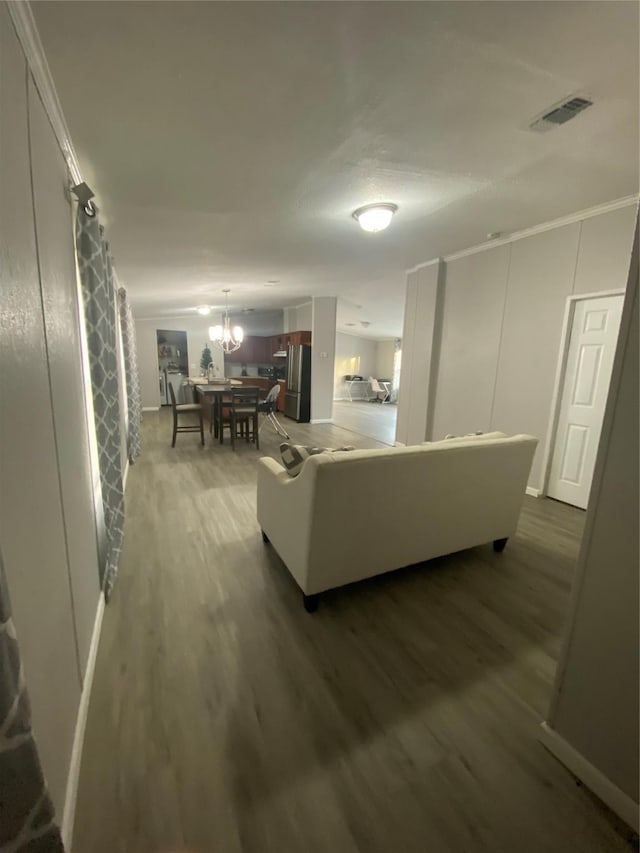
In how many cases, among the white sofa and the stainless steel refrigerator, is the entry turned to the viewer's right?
0

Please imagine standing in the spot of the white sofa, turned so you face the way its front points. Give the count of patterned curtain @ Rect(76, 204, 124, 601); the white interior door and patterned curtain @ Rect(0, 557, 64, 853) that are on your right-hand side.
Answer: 1

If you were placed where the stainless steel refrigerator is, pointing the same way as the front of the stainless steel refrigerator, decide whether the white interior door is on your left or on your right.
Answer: on your left

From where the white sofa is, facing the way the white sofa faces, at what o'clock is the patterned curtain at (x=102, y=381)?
The patterned curtain is roughly at 10 o'clock from the white sofa.

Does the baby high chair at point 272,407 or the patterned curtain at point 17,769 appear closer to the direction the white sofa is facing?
the baby high chair

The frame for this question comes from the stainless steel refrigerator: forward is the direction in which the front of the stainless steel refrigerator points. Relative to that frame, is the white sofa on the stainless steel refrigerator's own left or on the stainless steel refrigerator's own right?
on the stainless steel refrigerator's own left

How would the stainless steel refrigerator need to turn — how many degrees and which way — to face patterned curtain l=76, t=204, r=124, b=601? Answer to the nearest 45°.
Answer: approximately 45° to its left

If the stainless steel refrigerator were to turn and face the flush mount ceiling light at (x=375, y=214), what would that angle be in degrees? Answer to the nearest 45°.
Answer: approximately 45° to its left

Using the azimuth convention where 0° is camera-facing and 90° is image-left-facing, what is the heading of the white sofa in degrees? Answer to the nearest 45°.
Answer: approximately 135°

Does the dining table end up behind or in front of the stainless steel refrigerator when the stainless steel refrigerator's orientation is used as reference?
in front

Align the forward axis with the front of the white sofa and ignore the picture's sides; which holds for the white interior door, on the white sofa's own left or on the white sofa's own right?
on the white sofa's own right

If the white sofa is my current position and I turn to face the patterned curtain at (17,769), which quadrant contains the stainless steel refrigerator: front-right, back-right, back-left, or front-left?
back-right
